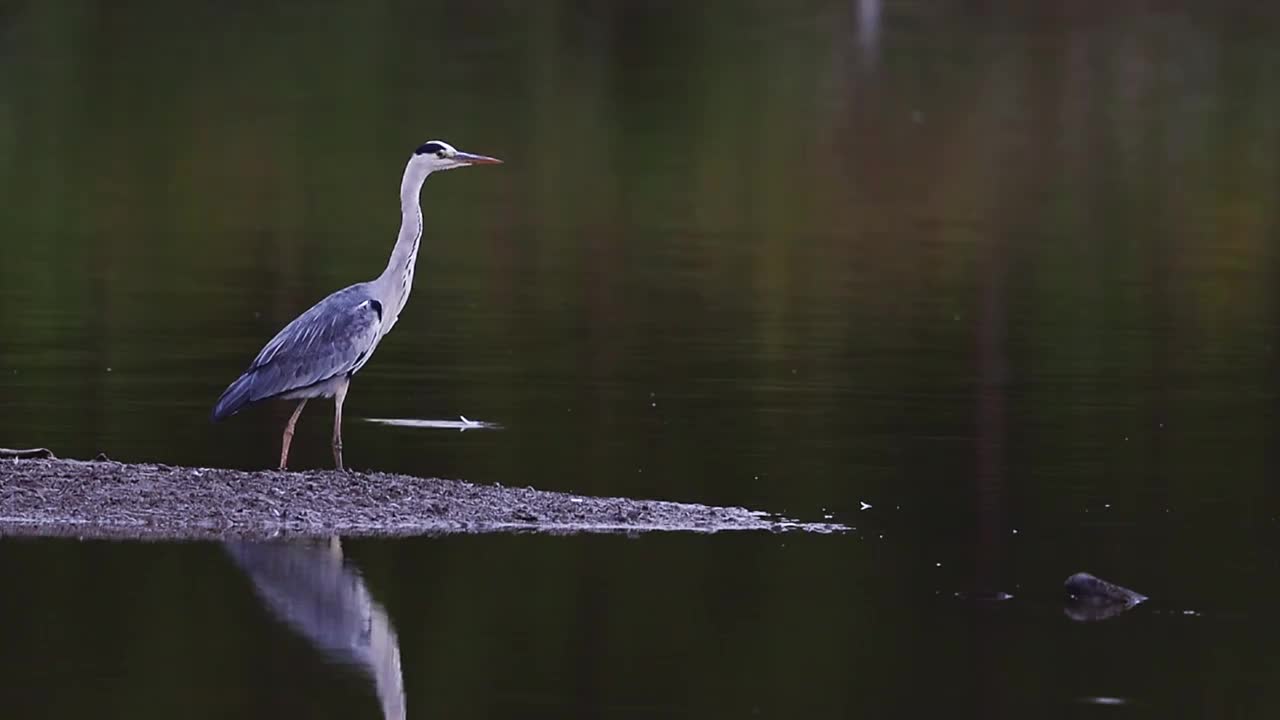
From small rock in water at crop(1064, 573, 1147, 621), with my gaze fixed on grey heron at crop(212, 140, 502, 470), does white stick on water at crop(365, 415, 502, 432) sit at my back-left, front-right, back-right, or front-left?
front-right

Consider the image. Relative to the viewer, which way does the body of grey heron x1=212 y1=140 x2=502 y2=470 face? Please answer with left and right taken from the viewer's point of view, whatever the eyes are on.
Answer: facing to the right of the viewer

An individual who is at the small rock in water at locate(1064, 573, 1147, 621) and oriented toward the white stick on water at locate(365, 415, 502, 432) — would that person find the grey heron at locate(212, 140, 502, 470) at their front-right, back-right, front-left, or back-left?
front-left

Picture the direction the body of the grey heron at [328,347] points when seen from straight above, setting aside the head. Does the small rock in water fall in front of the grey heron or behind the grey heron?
in front
